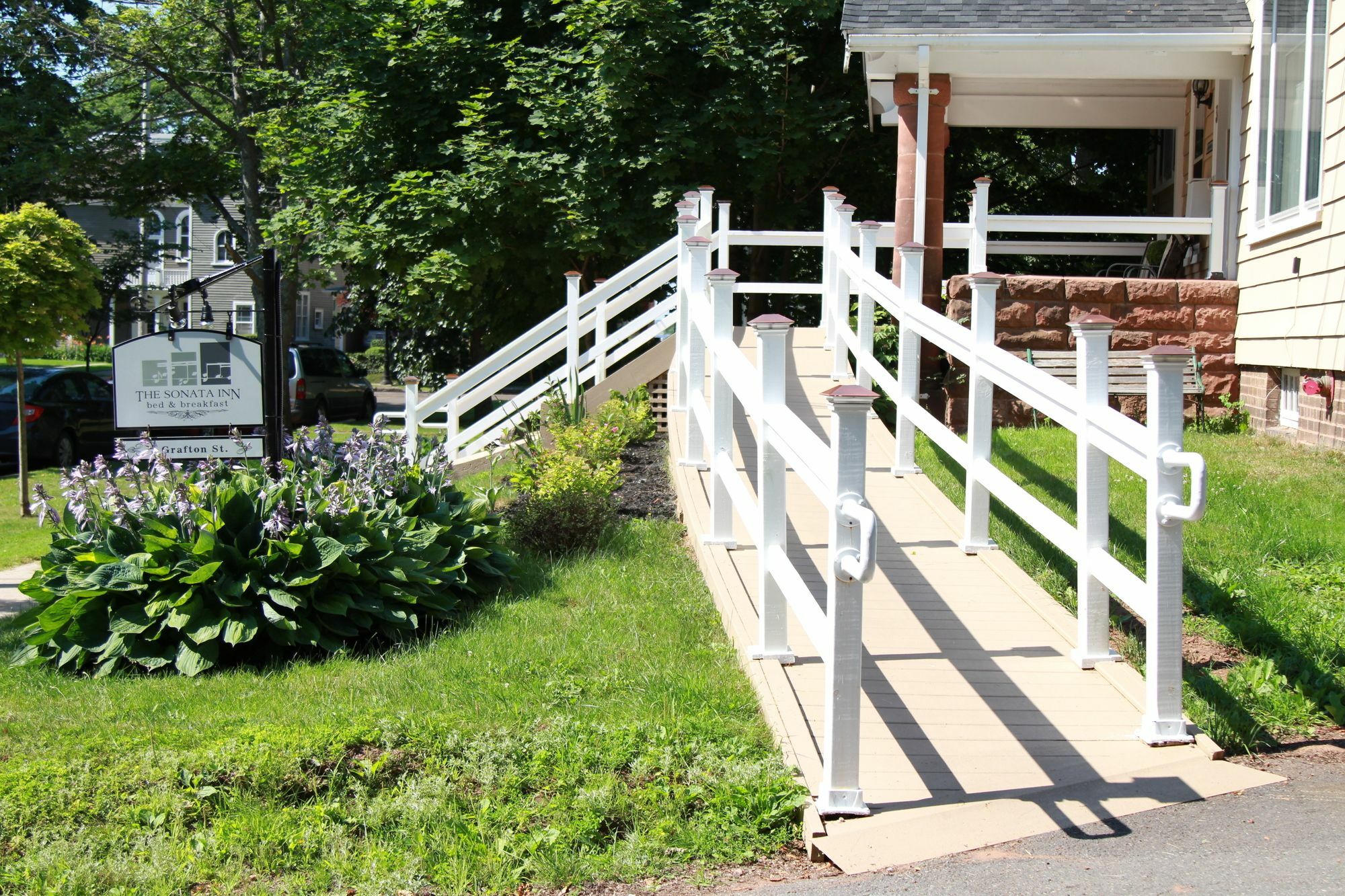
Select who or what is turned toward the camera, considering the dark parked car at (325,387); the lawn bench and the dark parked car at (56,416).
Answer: the lawn bench

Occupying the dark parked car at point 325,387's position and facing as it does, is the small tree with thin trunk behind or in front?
behind

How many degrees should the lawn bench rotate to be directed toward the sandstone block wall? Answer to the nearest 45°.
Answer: approximately 180°

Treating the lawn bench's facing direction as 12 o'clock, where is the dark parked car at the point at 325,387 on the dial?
The dark parked car is roughly at 4 o'clock from the lawn bench.

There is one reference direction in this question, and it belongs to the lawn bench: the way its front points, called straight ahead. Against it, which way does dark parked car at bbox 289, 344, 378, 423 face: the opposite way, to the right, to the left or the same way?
the opposite way

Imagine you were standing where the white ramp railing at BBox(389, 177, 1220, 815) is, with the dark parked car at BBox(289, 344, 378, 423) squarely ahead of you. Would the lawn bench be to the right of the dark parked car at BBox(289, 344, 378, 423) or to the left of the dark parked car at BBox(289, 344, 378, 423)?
right

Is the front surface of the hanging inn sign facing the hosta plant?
yes

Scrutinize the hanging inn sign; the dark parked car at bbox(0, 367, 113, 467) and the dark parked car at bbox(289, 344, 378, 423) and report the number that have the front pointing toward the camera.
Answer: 1

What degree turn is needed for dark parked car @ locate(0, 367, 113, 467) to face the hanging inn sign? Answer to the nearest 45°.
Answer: approximately 135° to its right

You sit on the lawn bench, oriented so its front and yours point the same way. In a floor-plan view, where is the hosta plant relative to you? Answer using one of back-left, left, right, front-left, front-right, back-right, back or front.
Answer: front-right

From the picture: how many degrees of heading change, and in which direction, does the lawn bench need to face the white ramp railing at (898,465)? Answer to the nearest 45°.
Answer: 0° — it already faces it

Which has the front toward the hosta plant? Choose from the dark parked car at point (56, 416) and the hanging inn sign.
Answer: the hanging inn sign

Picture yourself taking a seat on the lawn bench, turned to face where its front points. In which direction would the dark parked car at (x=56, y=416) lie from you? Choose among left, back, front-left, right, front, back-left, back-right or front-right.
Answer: right

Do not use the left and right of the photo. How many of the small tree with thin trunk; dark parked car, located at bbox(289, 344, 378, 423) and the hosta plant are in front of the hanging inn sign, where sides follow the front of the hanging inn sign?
1

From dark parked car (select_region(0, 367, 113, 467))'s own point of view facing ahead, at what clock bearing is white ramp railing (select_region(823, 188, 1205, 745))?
The white ramp railing is roughly at 4 o'clock from the dark parked car.

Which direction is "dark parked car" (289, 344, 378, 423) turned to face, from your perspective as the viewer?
facing away from the viewer and to the right of the viewer

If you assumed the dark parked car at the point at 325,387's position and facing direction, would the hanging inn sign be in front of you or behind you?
behind

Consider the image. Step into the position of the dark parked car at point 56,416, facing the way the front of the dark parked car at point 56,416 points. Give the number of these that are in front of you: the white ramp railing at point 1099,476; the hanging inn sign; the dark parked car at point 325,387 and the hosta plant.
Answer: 1

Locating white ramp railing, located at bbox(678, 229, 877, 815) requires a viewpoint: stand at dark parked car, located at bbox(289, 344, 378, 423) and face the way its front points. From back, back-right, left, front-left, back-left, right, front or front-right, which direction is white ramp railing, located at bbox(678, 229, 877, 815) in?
back-right

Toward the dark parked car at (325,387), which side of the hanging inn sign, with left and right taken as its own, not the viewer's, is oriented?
back
